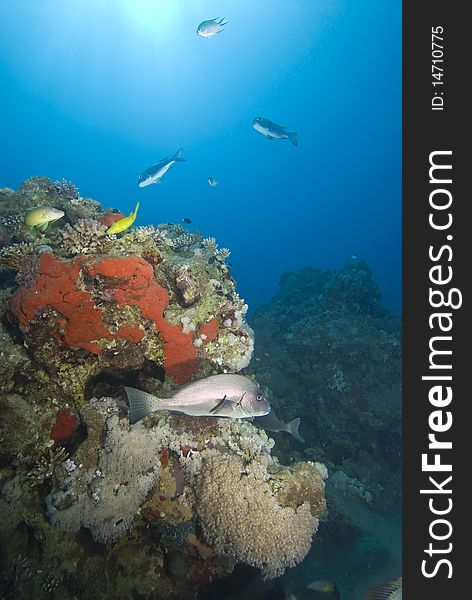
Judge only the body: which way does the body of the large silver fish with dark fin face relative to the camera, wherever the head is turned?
to the viewer's right

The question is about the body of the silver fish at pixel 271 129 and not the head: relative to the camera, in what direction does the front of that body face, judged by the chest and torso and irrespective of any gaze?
to the viewer's left

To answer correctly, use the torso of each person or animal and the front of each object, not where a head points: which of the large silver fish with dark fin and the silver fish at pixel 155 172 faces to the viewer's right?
the large silver fish with dark fin

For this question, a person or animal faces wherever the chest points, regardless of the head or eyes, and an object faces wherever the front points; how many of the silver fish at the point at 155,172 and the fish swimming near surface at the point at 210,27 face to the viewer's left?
2

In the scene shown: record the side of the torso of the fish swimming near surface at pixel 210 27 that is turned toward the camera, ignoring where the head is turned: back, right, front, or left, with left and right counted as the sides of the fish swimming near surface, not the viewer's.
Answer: left

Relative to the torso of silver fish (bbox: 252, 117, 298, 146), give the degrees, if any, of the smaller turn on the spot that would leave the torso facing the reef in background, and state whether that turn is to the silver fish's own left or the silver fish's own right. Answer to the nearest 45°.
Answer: approximately 135° to the silver fish's own right

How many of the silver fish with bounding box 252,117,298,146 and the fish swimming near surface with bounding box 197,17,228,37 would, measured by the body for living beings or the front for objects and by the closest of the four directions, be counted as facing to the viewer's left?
2

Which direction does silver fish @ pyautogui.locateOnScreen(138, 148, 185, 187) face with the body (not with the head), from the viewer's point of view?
to the viewer's left
